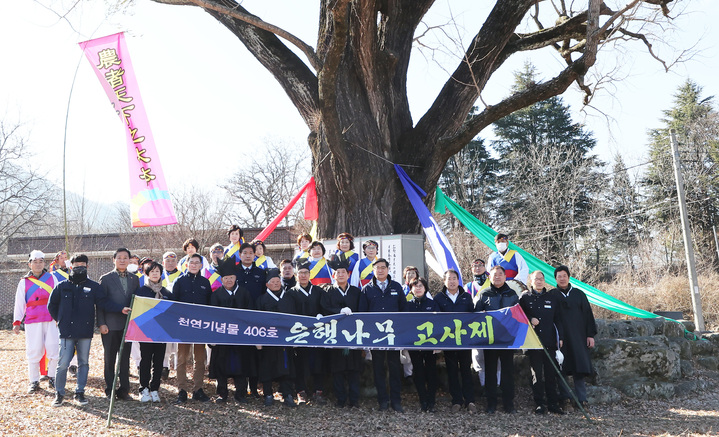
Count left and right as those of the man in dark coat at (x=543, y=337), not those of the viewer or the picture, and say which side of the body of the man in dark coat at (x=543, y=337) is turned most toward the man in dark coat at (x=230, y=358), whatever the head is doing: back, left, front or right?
right

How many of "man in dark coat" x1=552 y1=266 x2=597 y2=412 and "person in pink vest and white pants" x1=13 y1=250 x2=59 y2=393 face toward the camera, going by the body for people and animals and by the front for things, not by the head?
2

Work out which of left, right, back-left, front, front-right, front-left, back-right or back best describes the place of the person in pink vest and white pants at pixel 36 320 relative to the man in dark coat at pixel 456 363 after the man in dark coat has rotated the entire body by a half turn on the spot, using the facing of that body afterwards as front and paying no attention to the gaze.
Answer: left

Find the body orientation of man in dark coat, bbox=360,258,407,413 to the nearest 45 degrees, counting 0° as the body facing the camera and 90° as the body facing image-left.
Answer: approximately 0°

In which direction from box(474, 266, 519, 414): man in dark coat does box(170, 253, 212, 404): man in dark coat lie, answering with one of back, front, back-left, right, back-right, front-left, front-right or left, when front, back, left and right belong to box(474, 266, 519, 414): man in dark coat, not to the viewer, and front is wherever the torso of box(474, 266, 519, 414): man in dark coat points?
right

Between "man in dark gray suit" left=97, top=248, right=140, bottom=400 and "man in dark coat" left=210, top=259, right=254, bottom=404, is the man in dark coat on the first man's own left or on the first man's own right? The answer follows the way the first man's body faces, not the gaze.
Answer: on the first man's own left

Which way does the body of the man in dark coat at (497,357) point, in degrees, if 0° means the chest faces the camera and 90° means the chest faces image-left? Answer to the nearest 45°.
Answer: approximately 0°

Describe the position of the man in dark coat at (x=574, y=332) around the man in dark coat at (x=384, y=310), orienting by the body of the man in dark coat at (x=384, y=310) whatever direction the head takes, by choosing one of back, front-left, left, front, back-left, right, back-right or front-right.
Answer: left
